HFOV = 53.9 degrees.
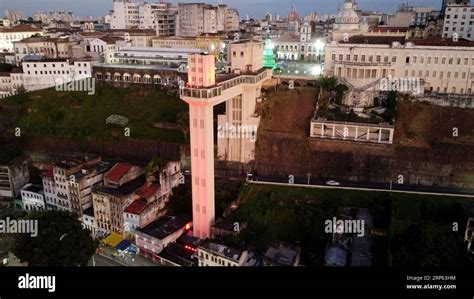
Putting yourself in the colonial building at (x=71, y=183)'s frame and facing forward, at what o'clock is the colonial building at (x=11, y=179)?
the colonial building at (x=11, y=179) is roughly at 3 o'clock from the colonial building at (x=71, y=183).

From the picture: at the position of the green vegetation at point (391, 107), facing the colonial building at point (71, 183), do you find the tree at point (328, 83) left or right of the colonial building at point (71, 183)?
right

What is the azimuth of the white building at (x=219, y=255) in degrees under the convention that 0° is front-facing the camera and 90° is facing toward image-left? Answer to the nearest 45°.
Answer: approximately 45°

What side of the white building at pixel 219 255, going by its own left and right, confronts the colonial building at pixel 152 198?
right

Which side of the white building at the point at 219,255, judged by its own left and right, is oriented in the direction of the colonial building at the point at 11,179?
right

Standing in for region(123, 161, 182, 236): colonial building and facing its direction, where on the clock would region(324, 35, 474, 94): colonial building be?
region(324, 35, 474, 94): colonial building is roughly at 7 o'clock from region(123, 161, 182, 236): colonial building.
